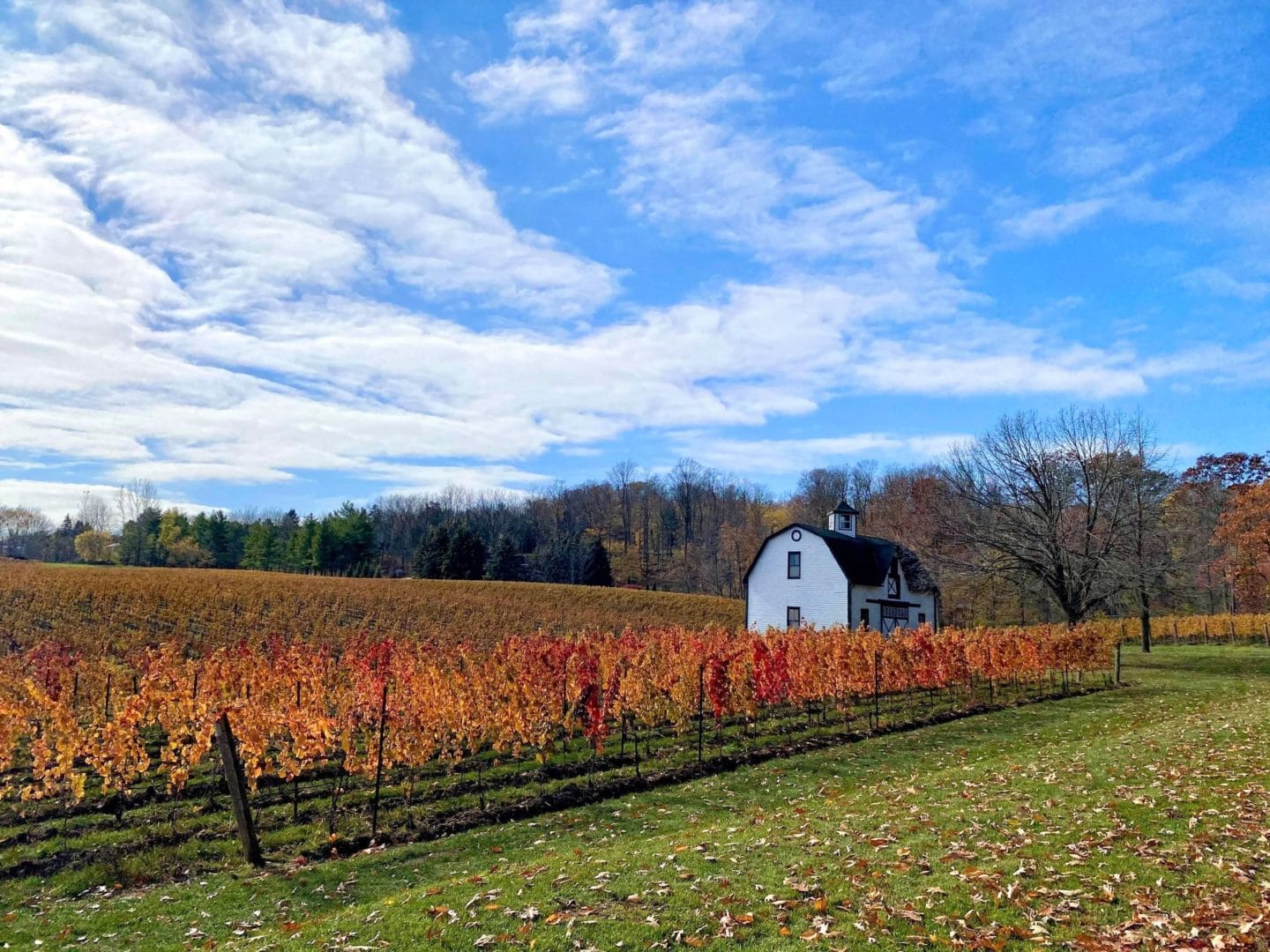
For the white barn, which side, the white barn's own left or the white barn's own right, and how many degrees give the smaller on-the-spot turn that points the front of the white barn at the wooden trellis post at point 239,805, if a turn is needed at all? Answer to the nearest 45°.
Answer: approximately 45° to the white barn's own right

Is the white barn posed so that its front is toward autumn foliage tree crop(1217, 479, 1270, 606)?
no

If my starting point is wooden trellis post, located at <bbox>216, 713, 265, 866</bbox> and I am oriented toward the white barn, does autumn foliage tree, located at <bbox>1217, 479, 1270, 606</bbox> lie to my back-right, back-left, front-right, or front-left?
front-right

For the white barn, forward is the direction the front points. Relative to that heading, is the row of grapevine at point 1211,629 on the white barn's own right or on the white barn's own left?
on the white barn's own left
